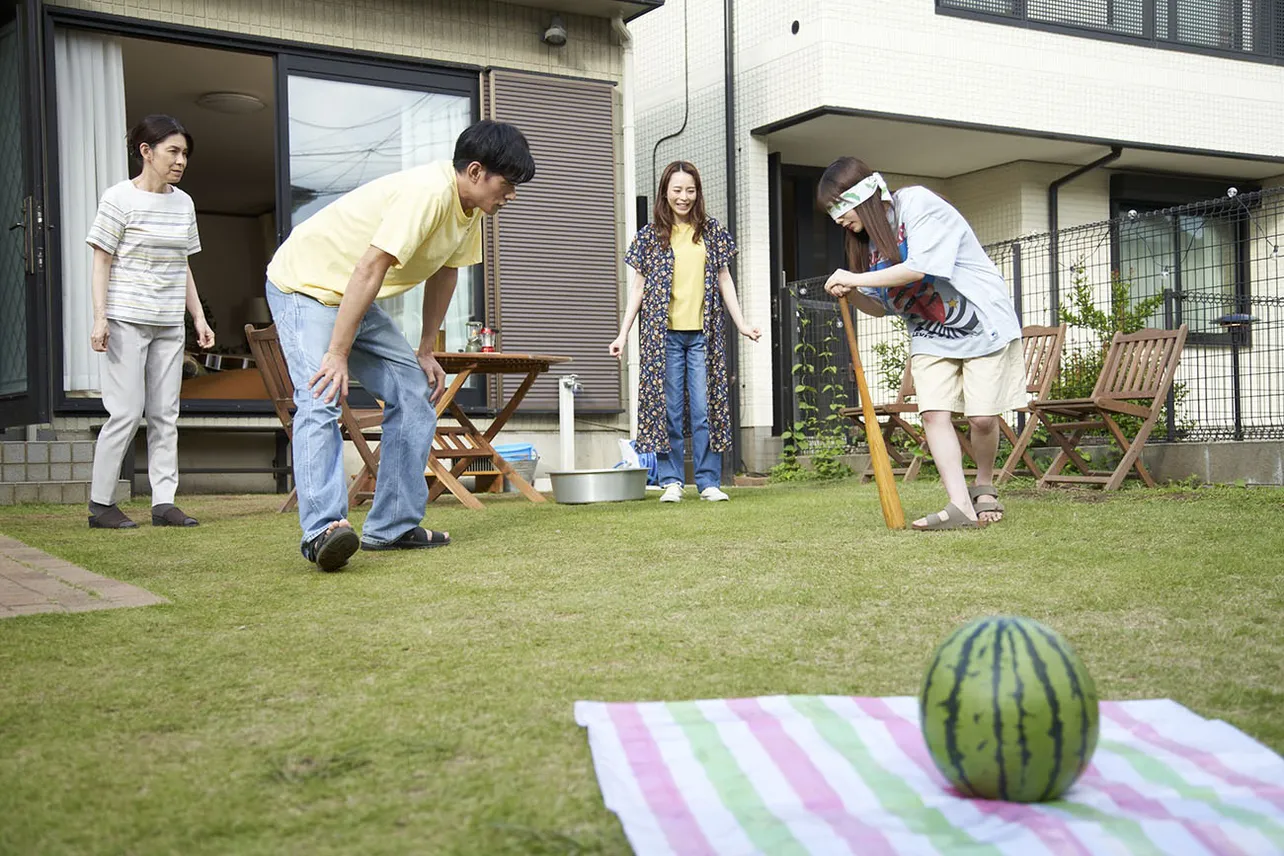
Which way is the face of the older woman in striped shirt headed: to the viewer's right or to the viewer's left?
to the viewer's right

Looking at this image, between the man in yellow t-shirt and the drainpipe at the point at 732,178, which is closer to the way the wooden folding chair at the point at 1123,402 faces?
the man in yellow t-shirt

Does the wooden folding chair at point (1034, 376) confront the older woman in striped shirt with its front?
yes

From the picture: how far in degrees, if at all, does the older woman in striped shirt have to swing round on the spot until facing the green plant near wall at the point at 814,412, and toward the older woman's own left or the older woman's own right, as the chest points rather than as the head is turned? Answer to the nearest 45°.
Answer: approximately 90° to the older woman's own left

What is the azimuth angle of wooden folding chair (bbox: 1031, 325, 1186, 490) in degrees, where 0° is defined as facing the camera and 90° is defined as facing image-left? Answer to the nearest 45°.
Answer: approximately 45°

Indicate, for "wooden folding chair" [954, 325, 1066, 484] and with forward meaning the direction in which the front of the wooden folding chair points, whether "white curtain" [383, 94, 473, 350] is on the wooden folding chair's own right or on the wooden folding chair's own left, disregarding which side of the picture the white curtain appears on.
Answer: on the wooden folding chair's own right

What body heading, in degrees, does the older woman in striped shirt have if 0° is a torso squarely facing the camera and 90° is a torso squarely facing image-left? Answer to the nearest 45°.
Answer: approximately 315°

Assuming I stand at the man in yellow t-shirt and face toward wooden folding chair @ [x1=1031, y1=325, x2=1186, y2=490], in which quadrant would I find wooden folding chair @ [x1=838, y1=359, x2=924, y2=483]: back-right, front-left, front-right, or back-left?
front-left

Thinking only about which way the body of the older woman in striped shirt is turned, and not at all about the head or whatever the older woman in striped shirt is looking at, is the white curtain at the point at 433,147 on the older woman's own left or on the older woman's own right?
on the older woman's own left

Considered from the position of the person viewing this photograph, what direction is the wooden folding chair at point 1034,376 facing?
facing the viewer and to the left of the viewer

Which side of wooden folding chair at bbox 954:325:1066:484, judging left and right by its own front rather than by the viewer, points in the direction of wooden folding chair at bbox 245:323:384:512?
front

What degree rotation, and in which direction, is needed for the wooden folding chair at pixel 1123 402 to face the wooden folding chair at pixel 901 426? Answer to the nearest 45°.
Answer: approximately 90° to its right

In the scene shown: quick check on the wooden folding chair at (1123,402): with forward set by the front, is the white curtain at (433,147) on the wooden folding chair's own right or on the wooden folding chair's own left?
on the wooden folding chair's own right

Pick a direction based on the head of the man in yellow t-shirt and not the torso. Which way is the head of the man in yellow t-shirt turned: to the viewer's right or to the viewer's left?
to the viewer's right
